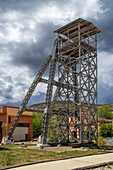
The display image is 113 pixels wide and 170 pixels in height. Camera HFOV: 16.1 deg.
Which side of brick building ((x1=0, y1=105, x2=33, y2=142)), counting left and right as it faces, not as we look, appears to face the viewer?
front

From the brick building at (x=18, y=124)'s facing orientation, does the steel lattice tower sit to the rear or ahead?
ahead
